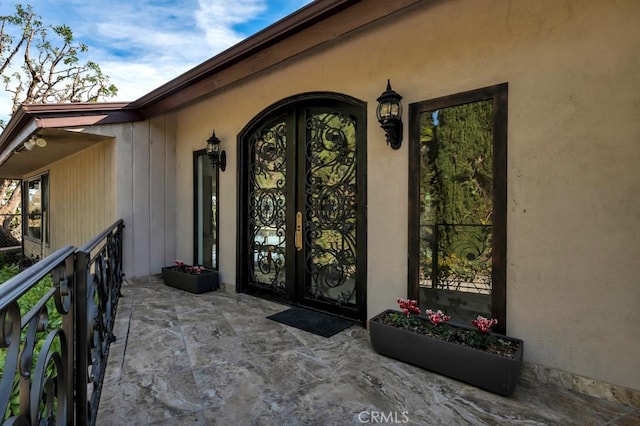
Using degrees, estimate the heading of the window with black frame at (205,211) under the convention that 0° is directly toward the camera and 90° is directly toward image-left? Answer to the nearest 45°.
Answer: approximately 45°

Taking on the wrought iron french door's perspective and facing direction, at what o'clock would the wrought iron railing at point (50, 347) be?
The wrought iron railing is roughly at 11 o'clock from the wrought iron french door.

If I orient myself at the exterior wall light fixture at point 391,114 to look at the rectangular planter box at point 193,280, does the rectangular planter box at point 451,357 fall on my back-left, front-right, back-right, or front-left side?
back-left

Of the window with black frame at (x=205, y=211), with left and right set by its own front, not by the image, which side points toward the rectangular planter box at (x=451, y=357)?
left

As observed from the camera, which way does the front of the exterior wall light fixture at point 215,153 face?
facing the viewer and to the left of the viewer

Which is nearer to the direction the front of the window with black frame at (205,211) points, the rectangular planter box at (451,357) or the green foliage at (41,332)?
the green foliage

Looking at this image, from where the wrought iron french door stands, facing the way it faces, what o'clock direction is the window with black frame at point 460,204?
The window with black frame is roughly at 9 o'clock from the wrought iron french door.
